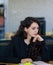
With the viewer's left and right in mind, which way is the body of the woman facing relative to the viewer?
facing the viewer and to the right of the viewer
